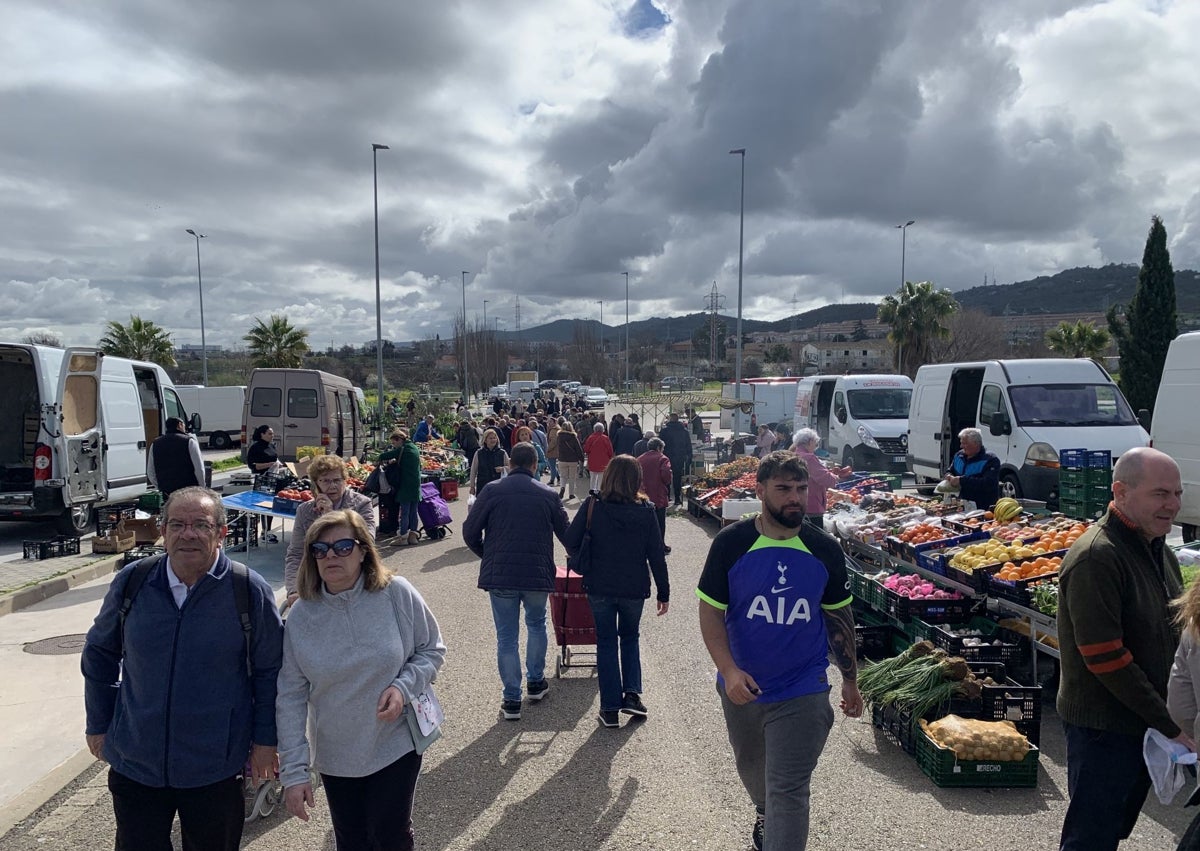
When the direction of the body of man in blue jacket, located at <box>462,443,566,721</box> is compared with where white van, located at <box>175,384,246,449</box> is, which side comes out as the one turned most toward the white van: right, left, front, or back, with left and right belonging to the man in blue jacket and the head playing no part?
front

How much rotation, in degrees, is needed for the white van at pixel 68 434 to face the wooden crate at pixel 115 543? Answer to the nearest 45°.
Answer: approximately 135° to its right

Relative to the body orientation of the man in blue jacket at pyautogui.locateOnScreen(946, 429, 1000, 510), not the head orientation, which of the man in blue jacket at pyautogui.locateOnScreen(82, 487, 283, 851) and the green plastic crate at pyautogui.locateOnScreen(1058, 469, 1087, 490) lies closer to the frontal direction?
the man in blue jacket

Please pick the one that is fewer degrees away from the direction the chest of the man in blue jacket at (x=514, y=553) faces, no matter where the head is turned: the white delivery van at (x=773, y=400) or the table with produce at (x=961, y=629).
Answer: the white delivery van

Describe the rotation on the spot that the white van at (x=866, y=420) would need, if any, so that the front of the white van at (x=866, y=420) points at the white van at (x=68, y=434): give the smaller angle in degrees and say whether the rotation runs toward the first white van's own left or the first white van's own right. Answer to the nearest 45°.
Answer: approximately 90° to the first white van's own right

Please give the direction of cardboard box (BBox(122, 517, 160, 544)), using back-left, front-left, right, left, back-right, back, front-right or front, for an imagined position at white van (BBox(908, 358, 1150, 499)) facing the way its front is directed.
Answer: right

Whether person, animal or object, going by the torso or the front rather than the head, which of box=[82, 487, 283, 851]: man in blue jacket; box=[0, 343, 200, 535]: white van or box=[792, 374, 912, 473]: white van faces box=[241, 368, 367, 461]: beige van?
box=[0, 343, 200, 535]: white van

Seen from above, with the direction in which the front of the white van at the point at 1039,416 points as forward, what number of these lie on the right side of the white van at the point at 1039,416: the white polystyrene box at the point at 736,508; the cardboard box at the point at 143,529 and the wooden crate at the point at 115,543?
3

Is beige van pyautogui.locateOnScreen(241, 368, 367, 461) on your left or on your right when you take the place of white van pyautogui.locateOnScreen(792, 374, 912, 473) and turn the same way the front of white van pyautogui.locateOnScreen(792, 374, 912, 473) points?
on your right

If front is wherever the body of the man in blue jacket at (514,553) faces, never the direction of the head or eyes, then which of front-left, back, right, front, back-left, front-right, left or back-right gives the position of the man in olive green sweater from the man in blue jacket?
back-right

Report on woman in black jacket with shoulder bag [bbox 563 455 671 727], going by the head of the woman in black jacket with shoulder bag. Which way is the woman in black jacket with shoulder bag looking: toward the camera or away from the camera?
away from the camera

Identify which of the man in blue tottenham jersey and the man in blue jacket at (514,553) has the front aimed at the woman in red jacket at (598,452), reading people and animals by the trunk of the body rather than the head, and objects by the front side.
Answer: the man in blue jacket

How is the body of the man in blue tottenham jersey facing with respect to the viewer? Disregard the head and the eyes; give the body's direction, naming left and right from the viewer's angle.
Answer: facing the viewer

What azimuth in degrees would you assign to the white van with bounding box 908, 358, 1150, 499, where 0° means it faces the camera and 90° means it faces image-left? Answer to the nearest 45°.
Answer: approximately 315°

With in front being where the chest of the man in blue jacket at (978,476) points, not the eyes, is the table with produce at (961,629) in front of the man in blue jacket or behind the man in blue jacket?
in front

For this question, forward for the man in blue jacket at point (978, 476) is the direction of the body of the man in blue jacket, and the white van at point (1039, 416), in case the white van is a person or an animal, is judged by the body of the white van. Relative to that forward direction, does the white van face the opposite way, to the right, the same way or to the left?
to the left

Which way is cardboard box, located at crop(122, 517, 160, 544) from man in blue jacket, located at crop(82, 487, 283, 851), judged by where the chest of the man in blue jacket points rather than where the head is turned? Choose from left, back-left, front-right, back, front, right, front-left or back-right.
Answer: back
